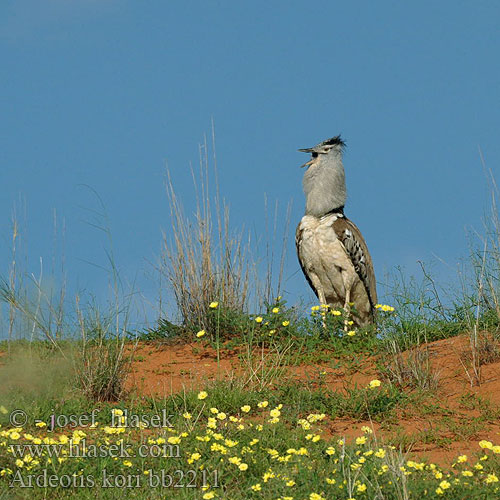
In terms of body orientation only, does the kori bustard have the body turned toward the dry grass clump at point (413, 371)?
no
